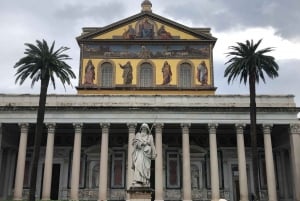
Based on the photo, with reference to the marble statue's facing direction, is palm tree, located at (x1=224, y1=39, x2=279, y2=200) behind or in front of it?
behind

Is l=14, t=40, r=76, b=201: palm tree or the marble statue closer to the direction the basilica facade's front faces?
the marble statue

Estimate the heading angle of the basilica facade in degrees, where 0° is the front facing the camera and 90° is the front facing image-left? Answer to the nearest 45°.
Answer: approximately 0°

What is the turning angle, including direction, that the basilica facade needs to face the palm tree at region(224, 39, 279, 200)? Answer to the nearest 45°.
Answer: approximately 45° to its left

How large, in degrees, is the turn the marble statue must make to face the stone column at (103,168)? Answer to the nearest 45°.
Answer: approximately 180°

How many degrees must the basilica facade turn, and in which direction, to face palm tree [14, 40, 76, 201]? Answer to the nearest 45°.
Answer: approximately 45° to its right

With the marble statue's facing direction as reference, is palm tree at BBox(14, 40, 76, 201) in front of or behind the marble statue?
behind

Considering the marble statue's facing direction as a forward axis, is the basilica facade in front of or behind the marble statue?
behind

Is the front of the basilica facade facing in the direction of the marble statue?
yes

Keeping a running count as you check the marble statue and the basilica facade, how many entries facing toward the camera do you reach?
2

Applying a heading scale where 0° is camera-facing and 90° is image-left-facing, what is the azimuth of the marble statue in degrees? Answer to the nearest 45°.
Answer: approximately 0°
